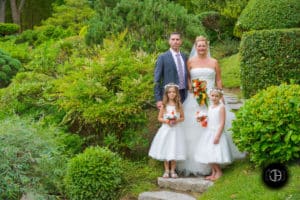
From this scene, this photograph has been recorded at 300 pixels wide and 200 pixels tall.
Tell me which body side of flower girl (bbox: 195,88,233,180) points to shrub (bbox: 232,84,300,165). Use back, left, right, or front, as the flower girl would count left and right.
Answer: left

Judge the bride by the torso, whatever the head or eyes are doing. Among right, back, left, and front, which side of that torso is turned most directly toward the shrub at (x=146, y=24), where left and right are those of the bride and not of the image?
back

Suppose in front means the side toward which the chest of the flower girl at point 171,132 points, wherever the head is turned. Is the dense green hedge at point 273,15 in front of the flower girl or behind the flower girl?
behind

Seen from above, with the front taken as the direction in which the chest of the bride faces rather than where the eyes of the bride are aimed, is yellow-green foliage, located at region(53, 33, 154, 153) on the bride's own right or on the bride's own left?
on the bride's own right

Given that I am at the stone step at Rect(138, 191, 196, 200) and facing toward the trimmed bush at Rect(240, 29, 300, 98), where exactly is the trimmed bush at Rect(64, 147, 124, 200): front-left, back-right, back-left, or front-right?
back-left

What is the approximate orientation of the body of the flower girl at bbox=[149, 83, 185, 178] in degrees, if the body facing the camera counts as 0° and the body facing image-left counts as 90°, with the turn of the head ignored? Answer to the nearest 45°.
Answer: approximately 0°

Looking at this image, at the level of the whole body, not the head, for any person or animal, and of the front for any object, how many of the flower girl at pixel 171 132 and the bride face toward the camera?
2

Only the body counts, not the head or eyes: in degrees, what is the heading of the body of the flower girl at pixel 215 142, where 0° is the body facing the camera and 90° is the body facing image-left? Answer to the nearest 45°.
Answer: approximately 45°

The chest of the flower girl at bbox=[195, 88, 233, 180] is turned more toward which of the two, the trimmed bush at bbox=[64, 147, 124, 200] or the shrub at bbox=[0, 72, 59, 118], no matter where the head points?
the trimmed bush
